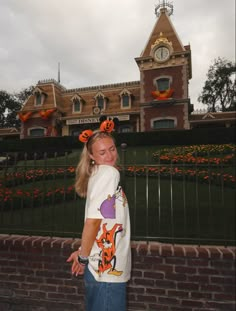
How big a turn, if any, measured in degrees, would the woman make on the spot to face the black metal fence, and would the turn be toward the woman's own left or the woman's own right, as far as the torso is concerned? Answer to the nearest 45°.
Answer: approximately 90° to the woman's own left

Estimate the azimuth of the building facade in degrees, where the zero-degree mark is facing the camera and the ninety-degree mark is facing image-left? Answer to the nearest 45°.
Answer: approximately 0°

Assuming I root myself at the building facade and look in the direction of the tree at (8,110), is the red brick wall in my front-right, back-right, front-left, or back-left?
back-left

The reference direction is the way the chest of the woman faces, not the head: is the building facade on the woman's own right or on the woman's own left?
on the woman's own left

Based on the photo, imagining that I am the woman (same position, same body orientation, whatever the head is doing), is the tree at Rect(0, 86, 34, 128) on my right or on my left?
on my left

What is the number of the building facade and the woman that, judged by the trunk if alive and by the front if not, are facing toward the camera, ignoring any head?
1

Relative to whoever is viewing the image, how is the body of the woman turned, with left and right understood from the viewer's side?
facing to the right of the viewer

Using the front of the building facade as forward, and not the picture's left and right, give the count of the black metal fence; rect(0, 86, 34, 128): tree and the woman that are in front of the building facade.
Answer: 2

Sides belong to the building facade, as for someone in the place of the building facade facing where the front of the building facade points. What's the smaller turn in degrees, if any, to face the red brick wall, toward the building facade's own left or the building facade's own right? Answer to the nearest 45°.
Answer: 0° — it already faces it
